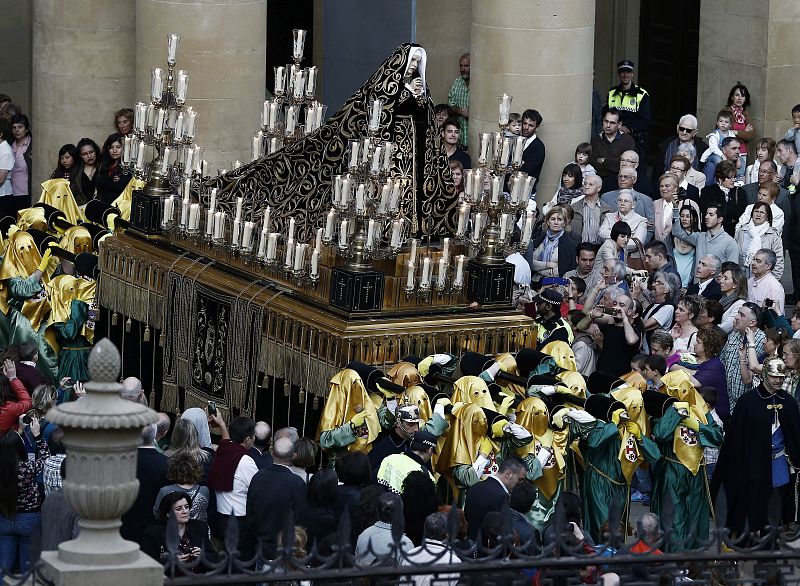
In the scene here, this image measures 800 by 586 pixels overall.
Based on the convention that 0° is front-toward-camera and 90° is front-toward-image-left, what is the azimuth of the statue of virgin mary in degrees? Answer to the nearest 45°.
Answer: approximately 315°

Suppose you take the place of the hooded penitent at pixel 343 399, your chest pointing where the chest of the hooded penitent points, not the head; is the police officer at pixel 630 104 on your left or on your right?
on your left

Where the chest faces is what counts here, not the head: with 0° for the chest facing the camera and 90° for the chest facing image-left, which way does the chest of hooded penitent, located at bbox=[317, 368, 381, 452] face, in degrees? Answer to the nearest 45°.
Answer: approximately 315°

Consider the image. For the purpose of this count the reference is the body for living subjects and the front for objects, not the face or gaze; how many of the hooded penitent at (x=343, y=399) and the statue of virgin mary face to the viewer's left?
0

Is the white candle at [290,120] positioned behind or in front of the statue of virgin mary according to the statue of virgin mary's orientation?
behind
